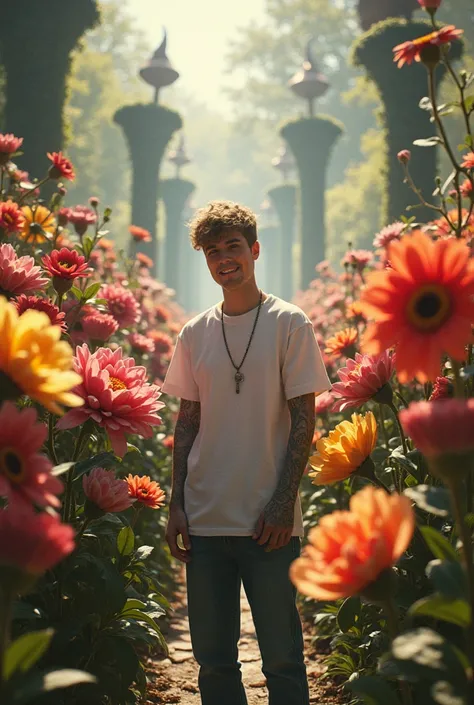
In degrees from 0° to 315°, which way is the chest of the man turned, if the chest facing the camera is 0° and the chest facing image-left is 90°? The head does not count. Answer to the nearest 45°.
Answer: approximately 0°

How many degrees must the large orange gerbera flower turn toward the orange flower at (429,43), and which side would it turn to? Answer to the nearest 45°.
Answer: approximately 180°

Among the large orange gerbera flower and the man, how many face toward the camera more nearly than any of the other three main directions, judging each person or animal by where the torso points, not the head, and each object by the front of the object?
2

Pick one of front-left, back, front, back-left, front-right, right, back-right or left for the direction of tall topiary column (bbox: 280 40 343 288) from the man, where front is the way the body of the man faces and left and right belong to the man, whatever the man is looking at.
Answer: back
